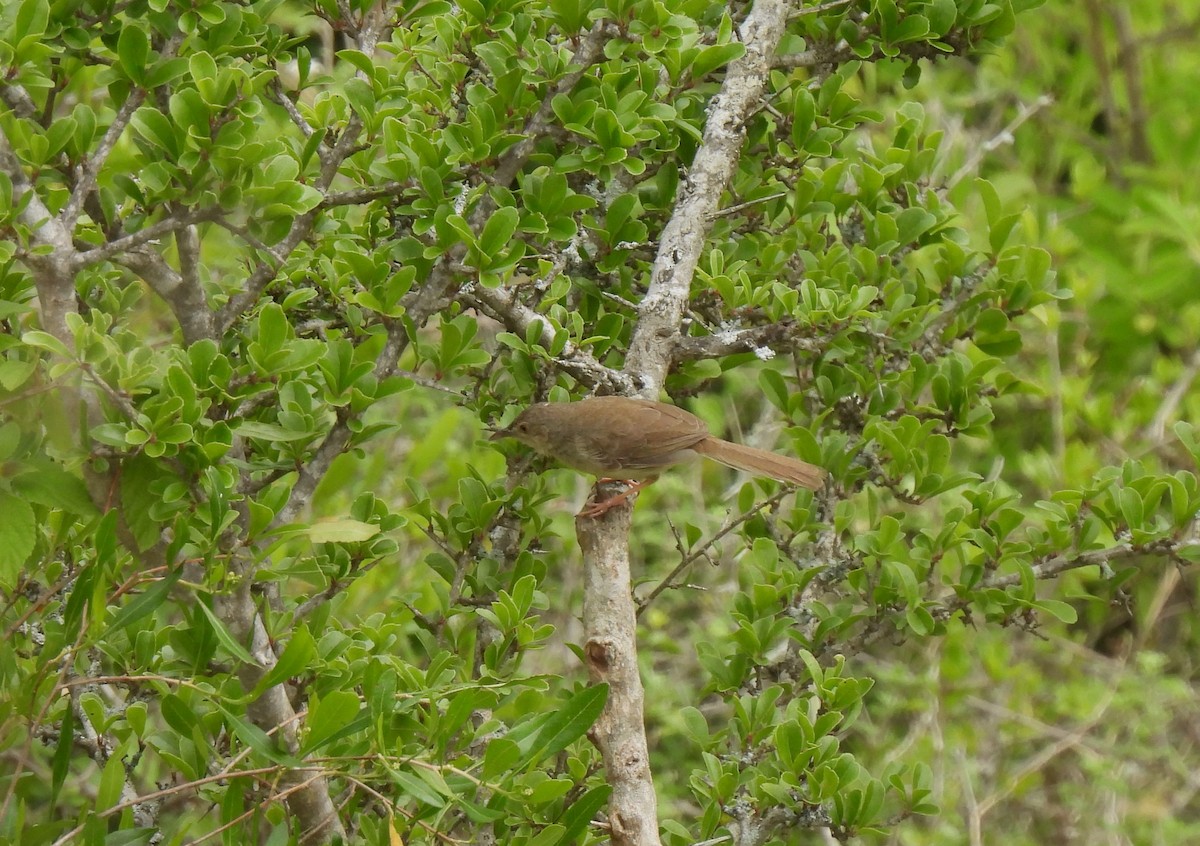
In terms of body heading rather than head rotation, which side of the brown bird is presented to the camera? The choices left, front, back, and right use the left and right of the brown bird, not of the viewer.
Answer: left
